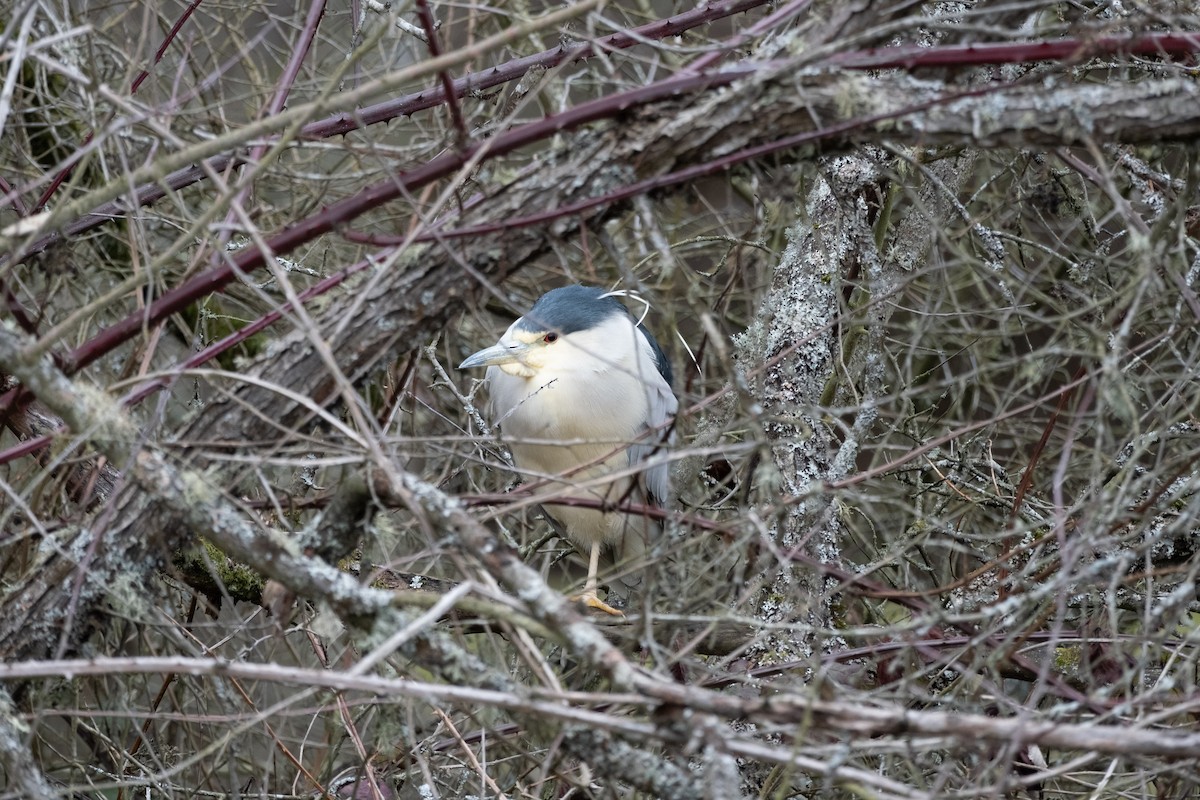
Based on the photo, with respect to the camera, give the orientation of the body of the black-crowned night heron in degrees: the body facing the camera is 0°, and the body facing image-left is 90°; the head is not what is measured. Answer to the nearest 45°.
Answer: approximately 45°
